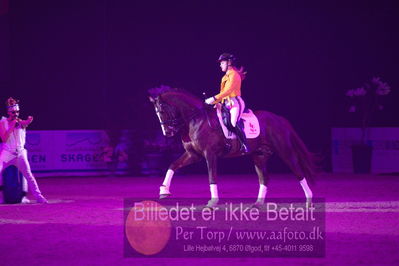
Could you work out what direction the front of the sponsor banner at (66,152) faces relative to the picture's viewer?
facing the viewer

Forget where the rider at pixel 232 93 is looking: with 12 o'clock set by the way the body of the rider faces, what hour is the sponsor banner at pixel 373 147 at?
The sponsor banner is roughly at 4 o'clock from the rider.

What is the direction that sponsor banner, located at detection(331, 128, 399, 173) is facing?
toward the camera

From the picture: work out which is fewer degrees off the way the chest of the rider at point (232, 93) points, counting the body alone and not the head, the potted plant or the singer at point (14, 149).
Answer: the singer

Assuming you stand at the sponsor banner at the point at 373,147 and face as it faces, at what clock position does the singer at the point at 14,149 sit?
The singer is roughly at 1 o'clock from the sponsor banner.

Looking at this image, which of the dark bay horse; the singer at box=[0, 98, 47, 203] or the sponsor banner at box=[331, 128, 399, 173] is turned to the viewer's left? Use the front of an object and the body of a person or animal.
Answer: the dark bay horse

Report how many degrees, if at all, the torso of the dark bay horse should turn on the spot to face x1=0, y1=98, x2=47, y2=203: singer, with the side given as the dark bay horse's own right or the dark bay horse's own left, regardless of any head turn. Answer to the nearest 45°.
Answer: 0° — it already faces them

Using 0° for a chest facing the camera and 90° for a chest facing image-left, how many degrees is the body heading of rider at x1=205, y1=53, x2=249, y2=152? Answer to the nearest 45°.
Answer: approximately 90°

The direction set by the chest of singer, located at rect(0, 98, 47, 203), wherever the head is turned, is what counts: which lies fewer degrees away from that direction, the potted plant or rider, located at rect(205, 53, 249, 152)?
the rider

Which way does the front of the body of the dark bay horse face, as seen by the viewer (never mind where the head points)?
to the viewer's left

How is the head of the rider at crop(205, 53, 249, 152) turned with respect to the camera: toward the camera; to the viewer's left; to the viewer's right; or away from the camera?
to the viewer's left

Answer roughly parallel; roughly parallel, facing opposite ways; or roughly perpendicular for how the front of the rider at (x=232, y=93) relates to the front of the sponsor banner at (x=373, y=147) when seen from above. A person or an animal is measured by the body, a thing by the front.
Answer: roughly perpendicular

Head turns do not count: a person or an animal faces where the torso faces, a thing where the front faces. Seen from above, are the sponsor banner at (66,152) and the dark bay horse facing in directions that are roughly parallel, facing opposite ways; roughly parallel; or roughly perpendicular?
roughly perpendicular
